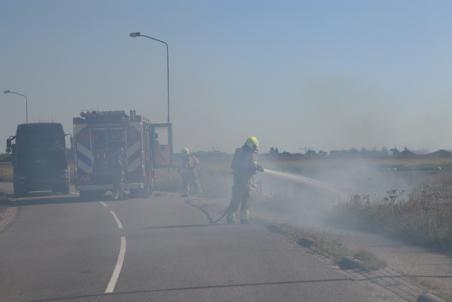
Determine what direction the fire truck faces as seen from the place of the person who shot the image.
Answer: facing away from the viewer

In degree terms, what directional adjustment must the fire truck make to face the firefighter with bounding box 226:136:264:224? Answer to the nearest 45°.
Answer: approximately 180°

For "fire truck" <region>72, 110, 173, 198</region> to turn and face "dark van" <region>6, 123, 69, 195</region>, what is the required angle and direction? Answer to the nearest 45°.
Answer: approximately 45° to its left

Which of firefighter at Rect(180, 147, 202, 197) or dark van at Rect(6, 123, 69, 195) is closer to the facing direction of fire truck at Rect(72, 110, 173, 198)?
the dark van

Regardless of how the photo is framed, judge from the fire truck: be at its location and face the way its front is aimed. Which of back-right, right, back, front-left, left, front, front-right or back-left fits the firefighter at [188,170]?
right

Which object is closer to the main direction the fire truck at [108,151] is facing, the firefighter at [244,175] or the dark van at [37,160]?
the dark van

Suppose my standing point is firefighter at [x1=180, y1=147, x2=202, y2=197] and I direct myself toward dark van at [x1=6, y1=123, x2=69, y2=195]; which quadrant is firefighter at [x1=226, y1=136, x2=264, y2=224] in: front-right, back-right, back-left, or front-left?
back-left
